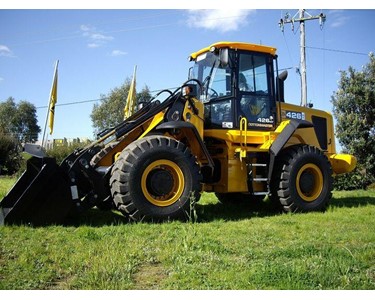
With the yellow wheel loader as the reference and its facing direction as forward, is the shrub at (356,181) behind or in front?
behind

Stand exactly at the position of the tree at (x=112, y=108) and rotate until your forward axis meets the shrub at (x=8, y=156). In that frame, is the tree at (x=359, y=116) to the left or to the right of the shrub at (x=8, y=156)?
left

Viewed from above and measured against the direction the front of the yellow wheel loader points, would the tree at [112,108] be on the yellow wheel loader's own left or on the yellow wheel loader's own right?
on the yellow wheel loader's own right

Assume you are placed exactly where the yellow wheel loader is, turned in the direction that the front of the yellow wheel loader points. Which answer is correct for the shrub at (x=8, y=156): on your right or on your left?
on your right

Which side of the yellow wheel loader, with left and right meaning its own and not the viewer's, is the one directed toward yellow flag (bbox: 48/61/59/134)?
right

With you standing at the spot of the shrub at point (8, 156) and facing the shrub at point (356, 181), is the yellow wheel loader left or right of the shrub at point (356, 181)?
right

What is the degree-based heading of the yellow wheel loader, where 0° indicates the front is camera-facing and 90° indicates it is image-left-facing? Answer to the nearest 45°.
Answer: approximately 45°
